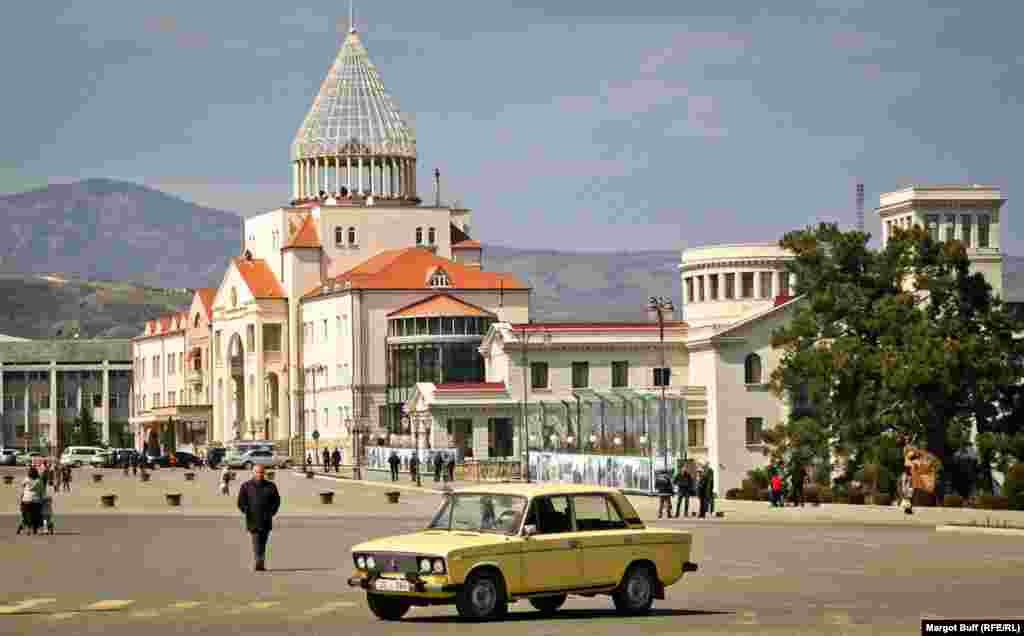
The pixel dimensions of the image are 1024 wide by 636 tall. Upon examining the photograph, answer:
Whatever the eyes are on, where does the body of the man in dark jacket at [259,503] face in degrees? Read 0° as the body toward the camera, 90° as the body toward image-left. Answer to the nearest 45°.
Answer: approximately 0°

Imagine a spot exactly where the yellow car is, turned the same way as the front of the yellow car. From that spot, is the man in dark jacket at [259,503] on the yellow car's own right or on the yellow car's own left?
on the yellow car's own right
